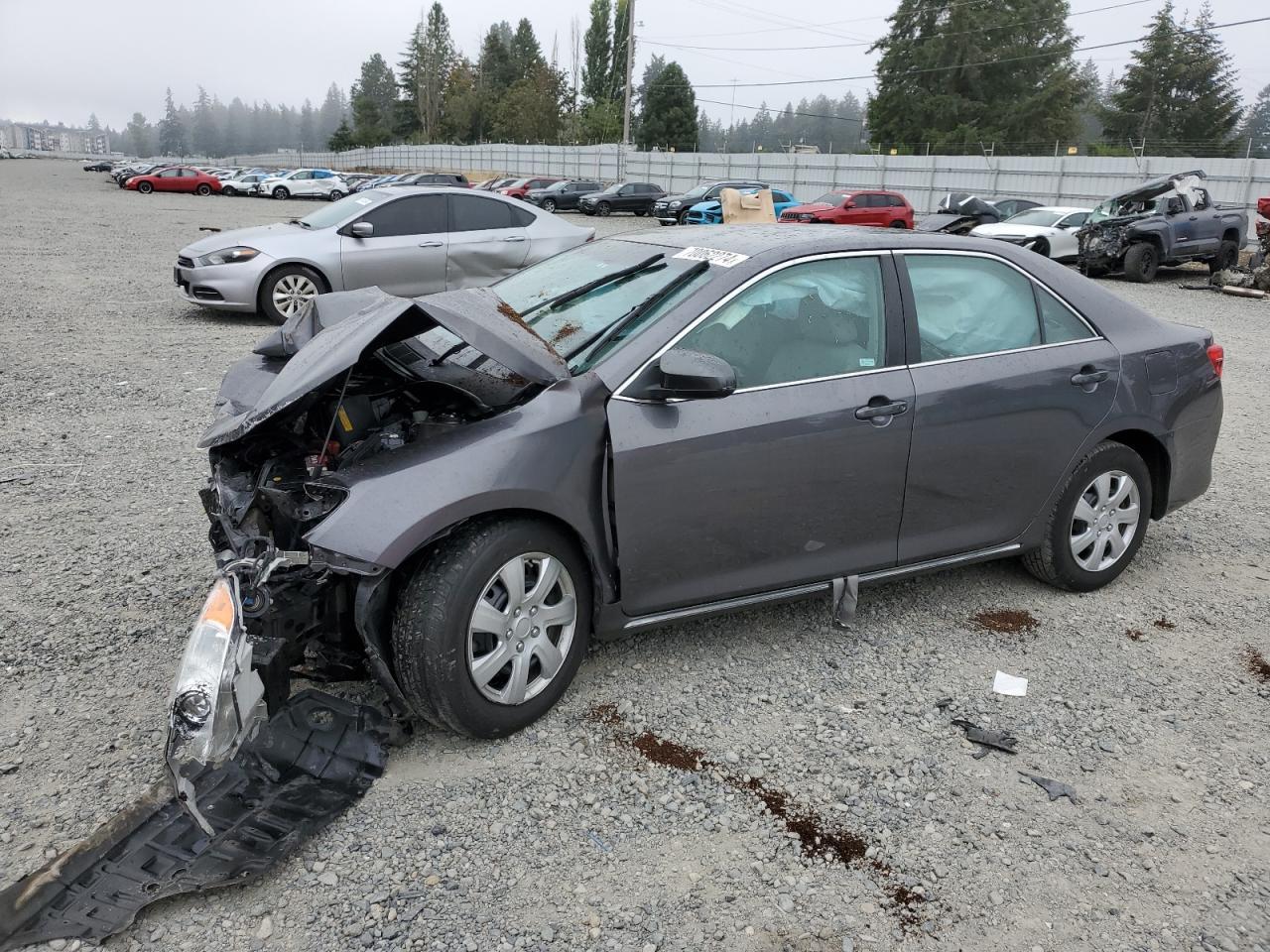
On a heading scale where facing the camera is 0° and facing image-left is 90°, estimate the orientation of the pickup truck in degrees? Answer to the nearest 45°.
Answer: approximately 45°

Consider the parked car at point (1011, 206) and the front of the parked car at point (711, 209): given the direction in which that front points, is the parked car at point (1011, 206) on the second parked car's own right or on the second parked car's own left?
on the second parked car's own left

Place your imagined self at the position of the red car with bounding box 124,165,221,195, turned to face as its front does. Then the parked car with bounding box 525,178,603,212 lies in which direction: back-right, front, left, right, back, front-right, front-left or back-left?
back-left

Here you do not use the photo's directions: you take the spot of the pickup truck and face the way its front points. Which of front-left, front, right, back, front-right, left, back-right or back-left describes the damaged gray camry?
front-left

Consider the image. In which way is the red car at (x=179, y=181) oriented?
to the viewer's left

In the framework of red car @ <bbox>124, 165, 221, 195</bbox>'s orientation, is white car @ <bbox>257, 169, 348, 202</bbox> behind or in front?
behind

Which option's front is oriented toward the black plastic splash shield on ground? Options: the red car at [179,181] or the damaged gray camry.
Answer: the damaged gray camry

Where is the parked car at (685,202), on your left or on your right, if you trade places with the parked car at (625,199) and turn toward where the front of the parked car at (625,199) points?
on your left
